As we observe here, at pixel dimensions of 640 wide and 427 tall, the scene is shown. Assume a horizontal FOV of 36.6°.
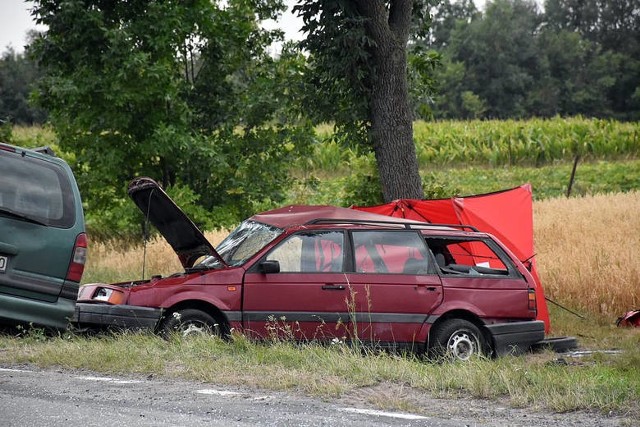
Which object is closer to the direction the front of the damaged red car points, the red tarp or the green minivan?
the green minivan

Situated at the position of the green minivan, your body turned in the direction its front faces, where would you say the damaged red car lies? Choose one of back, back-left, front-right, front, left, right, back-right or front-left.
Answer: right

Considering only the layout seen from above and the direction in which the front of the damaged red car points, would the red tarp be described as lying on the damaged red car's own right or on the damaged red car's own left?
on the damaged red car's own right

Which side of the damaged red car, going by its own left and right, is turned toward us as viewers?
left

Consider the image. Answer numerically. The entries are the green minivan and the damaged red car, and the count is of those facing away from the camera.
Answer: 1

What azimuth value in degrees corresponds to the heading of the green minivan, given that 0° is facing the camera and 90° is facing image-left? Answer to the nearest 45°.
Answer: approximately 180°

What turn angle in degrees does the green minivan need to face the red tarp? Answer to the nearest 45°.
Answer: approximately 45° to its right

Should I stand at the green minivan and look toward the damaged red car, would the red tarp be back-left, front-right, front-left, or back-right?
front-left

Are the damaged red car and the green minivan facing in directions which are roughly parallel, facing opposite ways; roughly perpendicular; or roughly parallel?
roughly perpendicular

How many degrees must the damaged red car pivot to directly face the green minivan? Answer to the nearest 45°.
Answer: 0° — it already faces it

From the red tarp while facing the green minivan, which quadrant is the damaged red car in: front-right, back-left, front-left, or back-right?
front-left

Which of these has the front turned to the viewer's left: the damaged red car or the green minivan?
the damaged red car

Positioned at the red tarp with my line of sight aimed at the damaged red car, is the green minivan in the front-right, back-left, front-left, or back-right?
front-right
